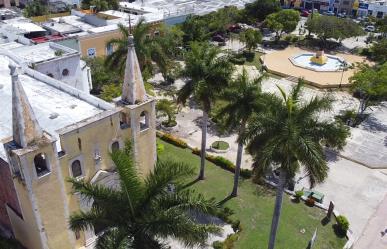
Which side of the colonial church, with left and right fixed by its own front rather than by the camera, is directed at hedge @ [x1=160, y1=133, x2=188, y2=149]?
left

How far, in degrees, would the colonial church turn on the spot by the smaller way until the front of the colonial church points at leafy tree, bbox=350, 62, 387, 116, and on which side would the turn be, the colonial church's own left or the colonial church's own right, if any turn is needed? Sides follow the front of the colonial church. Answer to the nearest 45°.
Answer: approximately 45° to the colonial church's own left

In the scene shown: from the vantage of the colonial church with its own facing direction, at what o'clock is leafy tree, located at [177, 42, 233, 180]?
The leafy tree is roughly at 10 o'clock from the colonial church.

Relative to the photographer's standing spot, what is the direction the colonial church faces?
facing the viewer and to the right of the viewer

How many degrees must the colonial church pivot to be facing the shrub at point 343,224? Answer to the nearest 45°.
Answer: approximately 45° to its left

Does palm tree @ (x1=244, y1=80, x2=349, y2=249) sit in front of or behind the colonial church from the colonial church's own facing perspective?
in front

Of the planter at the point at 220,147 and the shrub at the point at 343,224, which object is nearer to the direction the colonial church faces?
the shrub

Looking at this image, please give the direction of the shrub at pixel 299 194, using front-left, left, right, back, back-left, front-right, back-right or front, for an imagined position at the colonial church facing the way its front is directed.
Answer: front-left

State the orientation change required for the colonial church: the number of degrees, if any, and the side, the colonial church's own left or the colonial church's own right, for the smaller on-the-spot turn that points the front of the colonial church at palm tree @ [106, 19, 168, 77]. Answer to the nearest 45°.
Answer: approximately 90° to the colonial church's own left

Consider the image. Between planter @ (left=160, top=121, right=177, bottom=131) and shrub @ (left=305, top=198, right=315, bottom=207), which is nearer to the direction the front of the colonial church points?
the shrub
